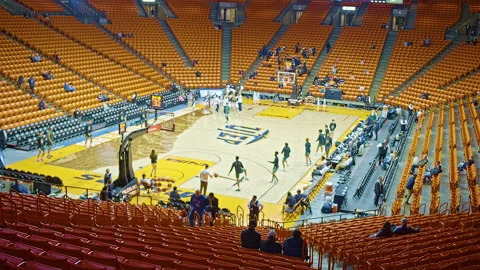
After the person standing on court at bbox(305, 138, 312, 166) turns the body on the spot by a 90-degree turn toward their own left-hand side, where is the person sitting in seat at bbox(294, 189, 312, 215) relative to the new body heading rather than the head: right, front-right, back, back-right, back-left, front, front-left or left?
front

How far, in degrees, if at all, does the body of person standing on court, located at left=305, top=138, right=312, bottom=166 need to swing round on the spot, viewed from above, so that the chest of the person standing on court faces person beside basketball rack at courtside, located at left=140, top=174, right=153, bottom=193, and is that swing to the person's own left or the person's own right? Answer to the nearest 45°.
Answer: approximately 45° to the person's own left

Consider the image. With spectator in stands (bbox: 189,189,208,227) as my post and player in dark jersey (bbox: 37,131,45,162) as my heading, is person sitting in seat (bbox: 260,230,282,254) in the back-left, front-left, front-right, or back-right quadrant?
back-left

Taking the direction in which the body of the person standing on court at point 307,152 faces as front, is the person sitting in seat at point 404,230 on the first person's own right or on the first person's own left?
on the first person's own left

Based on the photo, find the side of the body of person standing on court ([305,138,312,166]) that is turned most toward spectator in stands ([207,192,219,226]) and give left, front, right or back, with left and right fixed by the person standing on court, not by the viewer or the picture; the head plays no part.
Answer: left

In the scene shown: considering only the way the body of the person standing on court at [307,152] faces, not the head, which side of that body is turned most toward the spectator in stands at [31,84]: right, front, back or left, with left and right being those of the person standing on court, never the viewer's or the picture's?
front

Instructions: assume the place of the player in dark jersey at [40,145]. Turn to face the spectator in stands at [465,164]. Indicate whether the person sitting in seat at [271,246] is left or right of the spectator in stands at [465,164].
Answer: right

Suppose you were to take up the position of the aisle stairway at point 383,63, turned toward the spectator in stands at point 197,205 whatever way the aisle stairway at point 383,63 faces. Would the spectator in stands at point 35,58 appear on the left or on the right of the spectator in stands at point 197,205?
right

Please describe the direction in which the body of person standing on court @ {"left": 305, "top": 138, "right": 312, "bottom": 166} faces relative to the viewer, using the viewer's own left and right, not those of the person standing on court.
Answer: facing to the left of the viewer

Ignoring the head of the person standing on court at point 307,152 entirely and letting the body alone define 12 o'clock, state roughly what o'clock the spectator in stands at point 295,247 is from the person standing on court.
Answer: The spectator in stands is roughly at 9 o'clock from the person standing on court.
